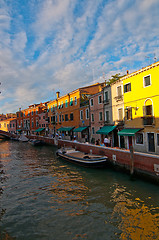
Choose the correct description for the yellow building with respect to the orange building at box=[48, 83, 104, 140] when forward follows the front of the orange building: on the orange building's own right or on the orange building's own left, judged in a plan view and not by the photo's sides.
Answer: on the orange building's own left

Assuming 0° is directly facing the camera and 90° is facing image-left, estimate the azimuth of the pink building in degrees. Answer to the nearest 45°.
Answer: approximately 45°

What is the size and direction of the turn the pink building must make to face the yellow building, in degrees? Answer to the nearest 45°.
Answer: approximately 90° to its left

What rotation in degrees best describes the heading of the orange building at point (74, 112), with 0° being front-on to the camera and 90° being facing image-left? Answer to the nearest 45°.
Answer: approximately 45°

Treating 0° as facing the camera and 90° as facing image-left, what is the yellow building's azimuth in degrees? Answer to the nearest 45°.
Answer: approximately 45°
